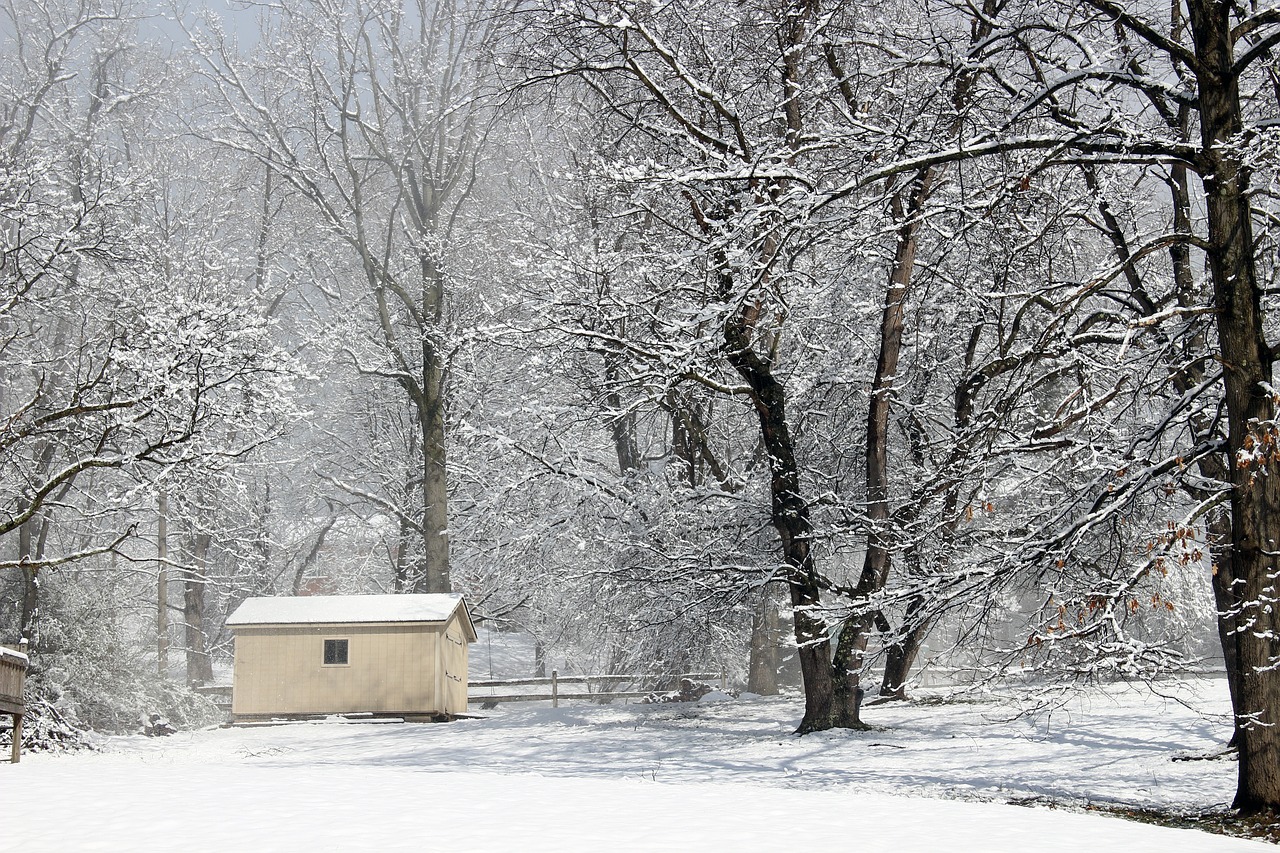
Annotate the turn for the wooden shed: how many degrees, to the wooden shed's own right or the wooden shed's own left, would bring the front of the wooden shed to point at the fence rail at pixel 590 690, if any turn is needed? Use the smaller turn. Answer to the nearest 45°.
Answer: approximately 45° to the wooden shed's own left

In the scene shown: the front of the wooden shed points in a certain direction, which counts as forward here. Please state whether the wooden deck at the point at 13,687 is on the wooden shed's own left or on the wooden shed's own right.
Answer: on the wooden shed's own right
